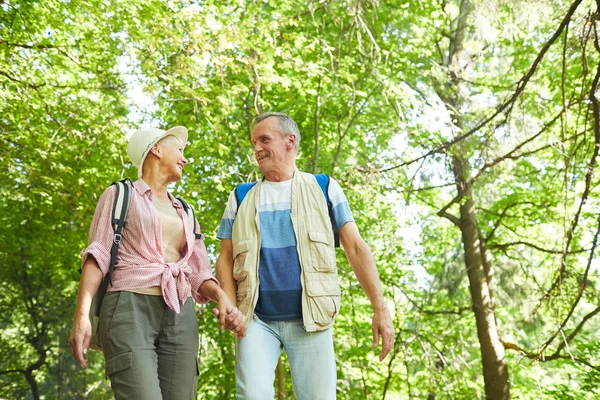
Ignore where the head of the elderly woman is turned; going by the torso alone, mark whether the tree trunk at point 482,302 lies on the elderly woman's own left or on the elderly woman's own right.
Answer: on the elderly woman's own left

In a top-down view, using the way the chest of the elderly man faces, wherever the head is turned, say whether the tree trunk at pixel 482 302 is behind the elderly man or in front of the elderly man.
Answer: behind

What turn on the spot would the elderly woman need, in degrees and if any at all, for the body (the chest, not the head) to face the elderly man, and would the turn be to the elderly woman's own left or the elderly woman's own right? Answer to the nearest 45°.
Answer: approximately 45° to the elderly woman's own left

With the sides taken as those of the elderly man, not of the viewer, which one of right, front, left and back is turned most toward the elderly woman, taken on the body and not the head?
right

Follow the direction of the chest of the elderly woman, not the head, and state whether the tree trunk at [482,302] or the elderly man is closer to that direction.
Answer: the elderly man

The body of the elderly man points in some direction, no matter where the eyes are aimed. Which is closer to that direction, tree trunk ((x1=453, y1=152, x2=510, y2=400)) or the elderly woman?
the elderly woman

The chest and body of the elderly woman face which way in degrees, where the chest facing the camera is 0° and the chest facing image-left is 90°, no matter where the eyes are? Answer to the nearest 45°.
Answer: approximately 315°

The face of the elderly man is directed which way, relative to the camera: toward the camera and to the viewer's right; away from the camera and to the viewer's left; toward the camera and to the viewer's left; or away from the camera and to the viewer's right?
toward the camera and to the viewer's left

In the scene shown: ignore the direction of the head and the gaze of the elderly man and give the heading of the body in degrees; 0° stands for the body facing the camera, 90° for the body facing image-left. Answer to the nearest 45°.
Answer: approximately 0°

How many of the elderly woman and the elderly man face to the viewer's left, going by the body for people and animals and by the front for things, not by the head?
0

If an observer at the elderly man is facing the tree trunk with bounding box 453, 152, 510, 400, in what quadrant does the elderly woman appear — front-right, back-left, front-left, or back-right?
back-left

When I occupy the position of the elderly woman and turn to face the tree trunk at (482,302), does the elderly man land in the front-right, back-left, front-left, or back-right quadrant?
front-right

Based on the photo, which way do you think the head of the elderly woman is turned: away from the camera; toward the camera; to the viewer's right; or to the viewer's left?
to the viewer's right
